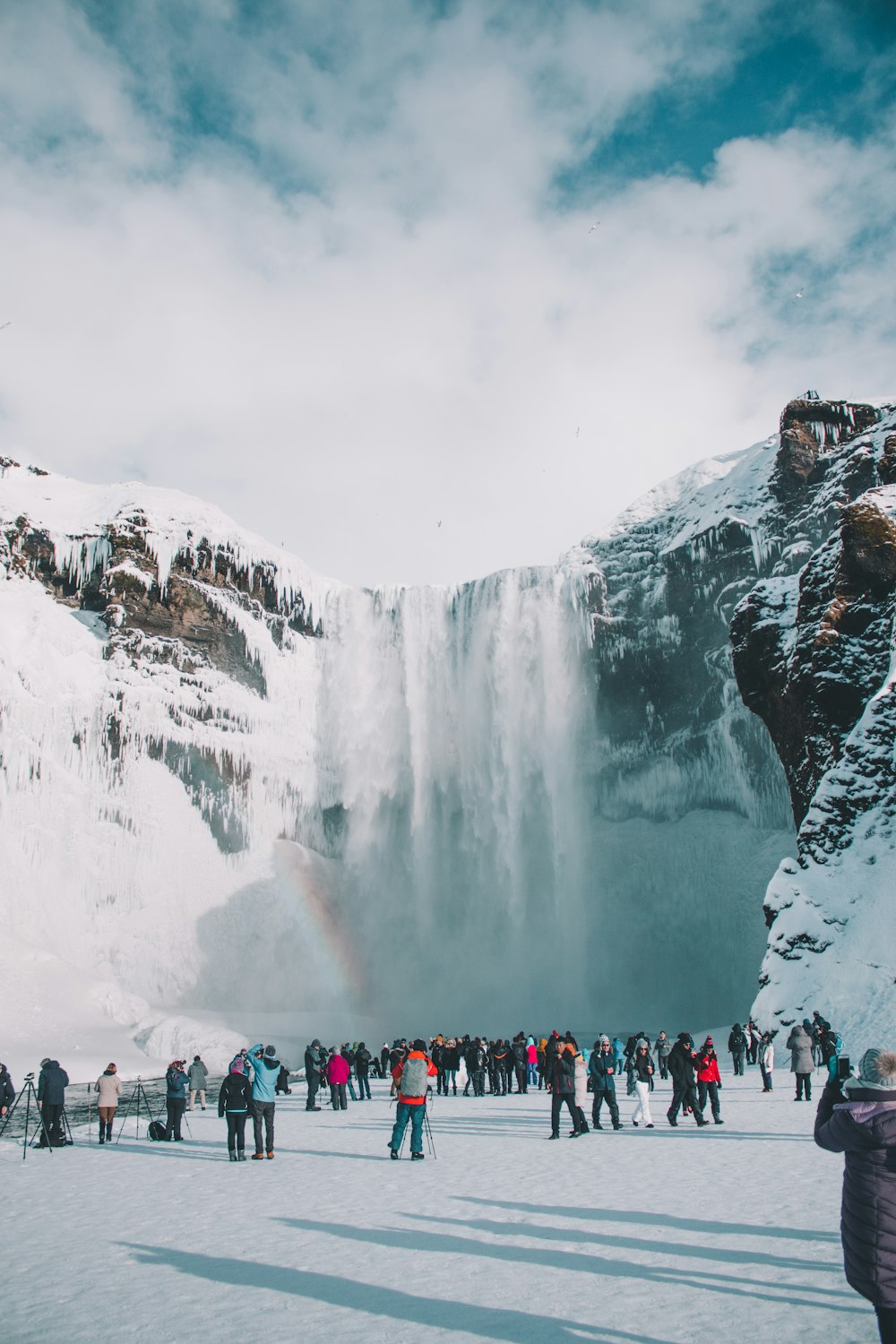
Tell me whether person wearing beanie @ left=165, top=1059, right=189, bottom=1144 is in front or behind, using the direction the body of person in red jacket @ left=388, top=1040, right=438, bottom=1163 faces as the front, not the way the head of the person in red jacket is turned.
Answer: in front

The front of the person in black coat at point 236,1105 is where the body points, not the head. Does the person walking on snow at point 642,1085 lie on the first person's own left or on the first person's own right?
on the first person's own right

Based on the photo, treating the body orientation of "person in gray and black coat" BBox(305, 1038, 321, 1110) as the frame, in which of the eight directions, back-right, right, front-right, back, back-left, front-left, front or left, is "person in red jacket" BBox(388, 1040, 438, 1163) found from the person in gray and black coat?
right

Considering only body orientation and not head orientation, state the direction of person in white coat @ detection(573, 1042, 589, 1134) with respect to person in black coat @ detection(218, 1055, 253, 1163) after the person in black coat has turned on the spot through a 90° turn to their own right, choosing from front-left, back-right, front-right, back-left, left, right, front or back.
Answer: front

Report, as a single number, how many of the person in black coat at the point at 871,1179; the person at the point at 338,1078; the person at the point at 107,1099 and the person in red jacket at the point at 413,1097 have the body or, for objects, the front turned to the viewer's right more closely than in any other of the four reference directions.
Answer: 0

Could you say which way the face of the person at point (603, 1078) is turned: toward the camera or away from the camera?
toward the camera

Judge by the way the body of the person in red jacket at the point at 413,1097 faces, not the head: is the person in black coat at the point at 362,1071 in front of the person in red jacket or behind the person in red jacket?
in front

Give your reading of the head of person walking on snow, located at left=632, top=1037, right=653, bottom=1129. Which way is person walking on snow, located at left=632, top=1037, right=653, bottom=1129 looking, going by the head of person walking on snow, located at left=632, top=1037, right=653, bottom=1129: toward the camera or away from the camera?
toward the camera

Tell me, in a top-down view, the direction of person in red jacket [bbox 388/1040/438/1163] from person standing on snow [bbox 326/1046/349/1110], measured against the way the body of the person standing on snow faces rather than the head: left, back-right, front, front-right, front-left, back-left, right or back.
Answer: back

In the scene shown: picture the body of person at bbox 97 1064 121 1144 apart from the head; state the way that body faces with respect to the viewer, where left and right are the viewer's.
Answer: facing away from the viewer

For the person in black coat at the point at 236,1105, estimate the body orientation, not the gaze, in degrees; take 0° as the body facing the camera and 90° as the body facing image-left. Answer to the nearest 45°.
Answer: approximately 180°

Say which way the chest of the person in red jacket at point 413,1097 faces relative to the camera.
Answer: away from the camera

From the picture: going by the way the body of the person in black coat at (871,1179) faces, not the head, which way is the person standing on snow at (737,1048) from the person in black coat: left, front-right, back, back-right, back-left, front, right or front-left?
front-right
